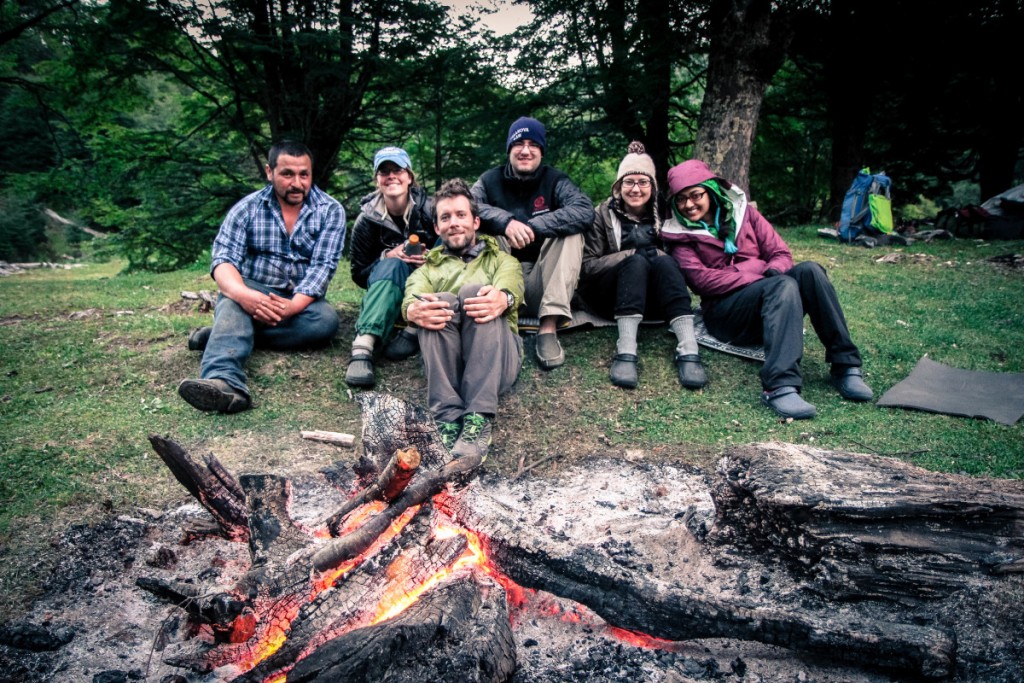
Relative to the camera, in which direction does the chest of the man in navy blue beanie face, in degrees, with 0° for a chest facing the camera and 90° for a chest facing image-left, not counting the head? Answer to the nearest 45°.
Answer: approximately 0°

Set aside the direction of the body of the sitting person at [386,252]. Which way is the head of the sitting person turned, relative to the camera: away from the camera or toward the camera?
toward the camera

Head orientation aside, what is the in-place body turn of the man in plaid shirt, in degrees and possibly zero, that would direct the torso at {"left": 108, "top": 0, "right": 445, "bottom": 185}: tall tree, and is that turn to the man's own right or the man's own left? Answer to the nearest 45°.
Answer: approximately 180°

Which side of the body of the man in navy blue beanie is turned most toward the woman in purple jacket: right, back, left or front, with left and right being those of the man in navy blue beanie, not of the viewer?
left

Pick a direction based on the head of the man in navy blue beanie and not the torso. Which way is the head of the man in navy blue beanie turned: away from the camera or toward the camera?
toward the camera

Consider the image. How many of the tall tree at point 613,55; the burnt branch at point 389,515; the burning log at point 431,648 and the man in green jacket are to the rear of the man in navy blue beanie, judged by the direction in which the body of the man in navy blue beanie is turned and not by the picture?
1

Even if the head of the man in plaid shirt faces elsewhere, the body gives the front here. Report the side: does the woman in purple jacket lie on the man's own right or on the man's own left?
on the man's own left

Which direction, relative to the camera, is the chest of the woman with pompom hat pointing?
toward the camera

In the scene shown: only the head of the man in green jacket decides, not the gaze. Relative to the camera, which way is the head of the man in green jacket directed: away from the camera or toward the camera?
toward the camera

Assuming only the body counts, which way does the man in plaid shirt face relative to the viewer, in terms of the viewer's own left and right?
facing the viewer

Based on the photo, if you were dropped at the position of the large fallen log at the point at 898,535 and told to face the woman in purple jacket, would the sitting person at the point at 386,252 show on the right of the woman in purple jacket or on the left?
left

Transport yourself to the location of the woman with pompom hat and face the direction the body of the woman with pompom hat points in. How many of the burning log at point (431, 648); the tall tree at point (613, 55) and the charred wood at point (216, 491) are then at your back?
1

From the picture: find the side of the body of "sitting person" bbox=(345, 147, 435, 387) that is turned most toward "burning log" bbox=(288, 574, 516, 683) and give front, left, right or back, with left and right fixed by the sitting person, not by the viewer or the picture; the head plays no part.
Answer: front

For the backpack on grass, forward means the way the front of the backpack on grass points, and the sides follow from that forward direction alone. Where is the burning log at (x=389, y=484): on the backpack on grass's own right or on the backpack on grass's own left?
on the backpack on grass's own right

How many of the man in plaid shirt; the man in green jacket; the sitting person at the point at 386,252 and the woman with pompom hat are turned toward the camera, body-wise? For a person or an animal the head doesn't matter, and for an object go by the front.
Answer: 4

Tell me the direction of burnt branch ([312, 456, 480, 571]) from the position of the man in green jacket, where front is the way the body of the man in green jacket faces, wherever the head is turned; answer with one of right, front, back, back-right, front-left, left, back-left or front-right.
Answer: front

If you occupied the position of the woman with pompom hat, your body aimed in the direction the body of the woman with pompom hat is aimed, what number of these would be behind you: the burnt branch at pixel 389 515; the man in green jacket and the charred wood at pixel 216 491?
0

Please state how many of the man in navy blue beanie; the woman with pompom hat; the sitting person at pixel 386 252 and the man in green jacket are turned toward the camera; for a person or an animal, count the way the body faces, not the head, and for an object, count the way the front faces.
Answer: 4

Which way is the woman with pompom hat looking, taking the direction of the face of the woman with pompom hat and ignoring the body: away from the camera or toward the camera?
toward the camera
